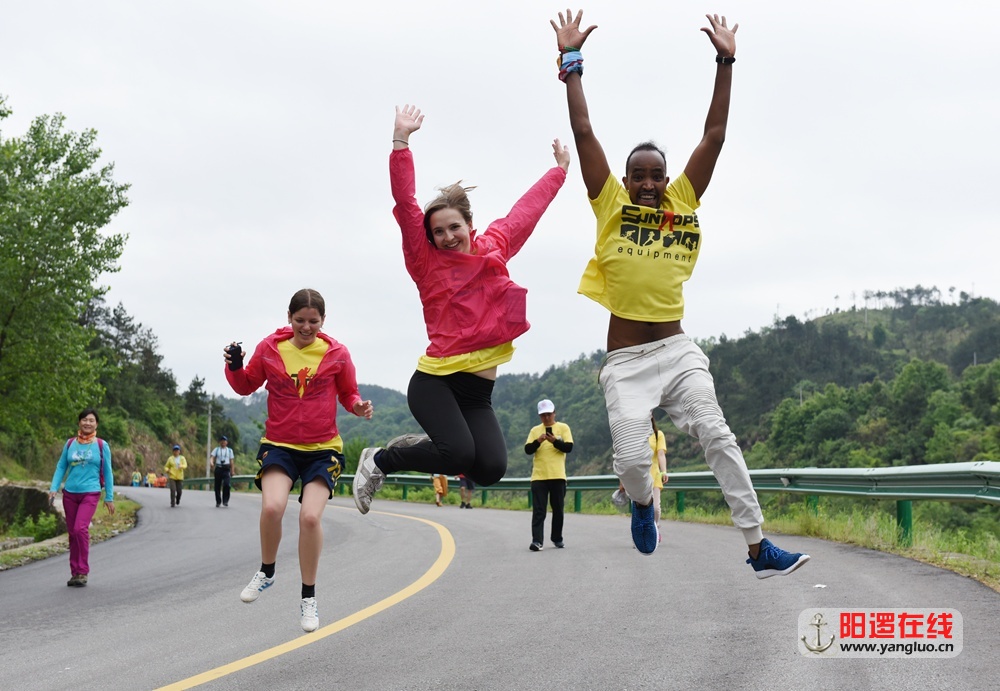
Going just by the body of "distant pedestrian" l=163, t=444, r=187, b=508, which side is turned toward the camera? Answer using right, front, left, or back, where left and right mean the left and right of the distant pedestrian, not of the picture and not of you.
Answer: front

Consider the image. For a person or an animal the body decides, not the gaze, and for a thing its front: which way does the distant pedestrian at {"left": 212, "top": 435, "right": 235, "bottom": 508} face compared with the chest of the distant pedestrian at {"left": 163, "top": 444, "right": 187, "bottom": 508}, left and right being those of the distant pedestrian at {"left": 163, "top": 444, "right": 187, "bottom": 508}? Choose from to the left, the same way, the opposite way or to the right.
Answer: the same way

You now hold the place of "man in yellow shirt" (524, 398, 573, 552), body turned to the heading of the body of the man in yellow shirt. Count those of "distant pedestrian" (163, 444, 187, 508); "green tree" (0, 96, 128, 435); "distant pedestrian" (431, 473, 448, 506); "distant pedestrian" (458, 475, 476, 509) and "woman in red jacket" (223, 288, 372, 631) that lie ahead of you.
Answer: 1

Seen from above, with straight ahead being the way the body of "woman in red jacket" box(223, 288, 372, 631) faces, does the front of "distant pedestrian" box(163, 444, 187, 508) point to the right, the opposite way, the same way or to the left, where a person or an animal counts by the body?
the same way

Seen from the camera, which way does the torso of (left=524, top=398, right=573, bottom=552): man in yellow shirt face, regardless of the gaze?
toward the camera

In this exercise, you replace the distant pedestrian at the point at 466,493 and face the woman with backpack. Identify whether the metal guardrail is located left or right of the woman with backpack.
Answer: left

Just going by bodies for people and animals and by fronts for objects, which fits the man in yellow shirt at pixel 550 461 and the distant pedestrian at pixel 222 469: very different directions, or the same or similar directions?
same or similar directions

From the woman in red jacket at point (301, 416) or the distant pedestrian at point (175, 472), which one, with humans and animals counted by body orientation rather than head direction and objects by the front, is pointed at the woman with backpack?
the distant pedestrian

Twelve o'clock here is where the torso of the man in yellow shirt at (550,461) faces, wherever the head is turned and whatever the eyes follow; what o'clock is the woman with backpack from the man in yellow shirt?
The woman with backpack is roughly at 2 o'clock from the man in yellow shirt.

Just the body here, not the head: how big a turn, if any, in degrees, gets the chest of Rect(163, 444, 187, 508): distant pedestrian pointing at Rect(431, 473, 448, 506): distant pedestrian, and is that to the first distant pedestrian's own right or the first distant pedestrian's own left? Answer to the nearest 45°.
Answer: approximately 90° to the first distant pedestrian's own left

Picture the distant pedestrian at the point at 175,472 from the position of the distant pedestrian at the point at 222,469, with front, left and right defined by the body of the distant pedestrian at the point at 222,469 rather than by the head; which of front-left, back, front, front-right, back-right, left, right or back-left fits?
back-right

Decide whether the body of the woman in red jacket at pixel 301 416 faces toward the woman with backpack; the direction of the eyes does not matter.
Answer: no

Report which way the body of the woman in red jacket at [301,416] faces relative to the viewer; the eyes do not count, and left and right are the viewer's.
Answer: facing the viewer

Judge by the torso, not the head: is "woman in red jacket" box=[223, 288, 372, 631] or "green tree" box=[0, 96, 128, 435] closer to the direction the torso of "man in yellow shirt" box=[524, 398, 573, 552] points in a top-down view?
the woman in red jacket

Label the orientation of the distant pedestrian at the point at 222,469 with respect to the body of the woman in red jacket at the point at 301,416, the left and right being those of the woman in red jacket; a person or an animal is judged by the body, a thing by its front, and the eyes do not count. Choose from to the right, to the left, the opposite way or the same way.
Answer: the same way

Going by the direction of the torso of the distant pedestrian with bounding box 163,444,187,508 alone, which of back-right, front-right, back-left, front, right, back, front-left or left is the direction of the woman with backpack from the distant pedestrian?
front

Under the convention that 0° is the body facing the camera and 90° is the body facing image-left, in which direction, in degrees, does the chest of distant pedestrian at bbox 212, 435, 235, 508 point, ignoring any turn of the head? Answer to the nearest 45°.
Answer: approximately 0°

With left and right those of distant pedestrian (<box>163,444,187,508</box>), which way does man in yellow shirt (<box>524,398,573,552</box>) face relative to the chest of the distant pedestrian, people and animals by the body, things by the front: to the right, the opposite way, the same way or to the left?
the same way

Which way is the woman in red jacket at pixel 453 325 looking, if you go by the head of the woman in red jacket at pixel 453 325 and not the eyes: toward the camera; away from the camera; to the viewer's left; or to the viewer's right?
toward the camera

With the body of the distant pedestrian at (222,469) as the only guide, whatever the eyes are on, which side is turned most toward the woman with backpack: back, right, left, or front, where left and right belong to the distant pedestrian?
front
